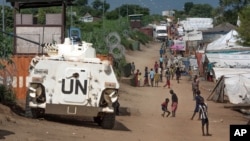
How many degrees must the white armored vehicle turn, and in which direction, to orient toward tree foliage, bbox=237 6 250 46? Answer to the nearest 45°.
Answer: approximately 45° to its right

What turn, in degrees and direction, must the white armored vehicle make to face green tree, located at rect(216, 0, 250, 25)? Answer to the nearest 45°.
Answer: approximately 45° to its right

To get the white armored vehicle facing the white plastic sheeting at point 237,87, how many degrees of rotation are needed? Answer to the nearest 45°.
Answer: approximately 45° to its right

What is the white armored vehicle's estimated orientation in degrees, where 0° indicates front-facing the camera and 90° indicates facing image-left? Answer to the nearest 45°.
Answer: approximately 180°
